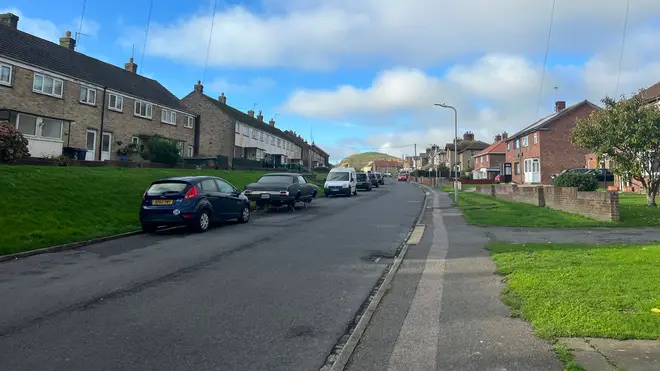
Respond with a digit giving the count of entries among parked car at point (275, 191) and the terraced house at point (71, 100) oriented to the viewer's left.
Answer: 0

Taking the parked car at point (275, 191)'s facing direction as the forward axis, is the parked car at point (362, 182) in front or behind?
in front

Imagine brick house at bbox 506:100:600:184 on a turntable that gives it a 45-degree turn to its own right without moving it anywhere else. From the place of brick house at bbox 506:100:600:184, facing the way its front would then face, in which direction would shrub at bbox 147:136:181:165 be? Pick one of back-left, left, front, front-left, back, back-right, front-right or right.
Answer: front-left

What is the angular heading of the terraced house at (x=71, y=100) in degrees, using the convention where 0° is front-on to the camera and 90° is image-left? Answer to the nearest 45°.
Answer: approximately 315°

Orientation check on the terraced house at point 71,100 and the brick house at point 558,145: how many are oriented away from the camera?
0

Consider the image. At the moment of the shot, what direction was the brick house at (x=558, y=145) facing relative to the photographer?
facing the viewer and to the left of the viewer

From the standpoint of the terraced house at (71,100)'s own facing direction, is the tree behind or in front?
in front

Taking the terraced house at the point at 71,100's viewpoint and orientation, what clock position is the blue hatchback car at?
The blue hatchback car is roughly at 1 o'clock from the terraced house.

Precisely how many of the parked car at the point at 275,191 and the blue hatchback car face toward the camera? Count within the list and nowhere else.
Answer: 0

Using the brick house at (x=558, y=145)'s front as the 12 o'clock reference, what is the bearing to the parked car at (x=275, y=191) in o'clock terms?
The parked car is roughly at 11 o'clock from the brick house.

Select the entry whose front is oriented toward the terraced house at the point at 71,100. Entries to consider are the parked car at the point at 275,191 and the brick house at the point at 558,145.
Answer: the brick house

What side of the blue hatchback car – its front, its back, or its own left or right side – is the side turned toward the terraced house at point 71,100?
left

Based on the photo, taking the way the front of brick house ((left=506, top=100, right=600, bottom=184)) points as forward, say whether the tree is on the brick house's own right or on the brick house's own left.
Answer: on the brick house's own left

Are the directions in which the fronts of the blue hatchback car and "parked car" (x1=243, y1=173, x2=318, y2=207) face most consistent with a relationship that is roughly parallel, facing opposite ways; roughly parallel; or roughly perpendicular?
roughly parallel
